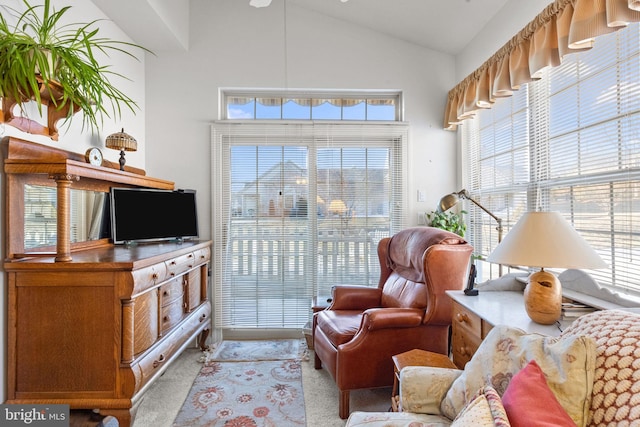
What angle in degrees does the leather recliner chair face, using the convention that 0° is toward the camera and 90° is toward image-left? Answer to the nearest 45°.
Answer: approximately 45°

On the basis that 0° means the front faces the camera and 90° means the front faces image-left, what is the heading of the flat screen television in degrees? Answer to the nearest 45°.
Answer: approximately 315°

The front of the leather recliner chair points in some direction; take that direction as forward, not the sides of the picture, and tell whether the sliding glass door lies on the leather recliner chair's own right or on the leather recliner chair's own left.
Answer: on the leather recliner chair's own right

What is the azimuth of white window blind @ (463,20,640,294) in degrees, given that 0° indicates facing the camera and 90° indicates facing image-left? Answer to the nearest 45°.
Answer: approximately 45°

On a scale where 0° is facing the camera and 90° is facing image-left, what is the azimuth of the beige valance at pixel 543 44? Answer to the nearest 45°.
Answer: approximately 45°

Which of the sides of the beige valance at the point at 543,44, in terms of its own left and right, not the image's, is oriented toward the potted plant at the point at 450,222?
right
